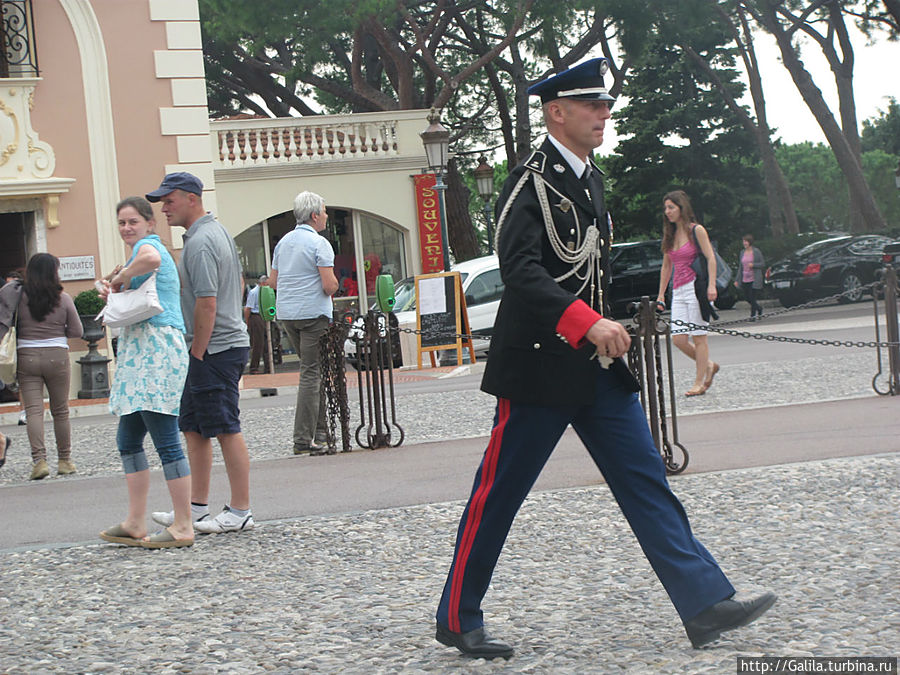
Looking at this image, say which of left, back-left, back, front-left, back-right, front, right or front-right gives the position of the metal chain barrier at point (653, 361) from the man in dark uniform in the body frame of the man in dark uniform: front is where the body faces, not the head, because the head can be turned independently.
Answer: left

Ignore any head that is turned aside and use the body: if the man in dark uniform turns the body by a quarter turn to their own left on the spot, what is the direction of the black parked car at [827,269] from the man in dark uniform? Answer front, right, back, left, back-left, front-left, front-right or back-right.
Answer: front

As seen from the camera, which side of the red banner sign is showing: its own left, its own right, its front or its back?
front

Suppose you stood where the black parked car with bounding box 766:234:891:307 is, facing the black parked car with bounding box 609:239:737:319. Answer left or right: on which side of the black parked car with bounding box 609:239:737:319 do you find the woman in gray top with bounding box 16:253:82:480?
left

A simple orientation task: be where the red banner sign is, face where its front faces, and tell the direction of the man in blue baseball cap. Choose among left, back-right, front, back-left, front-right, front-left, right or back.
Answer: front

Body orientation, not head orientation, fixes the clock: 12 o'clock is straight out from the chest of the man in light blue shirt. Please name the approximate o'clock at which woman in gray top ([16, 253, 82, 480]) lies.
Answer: The woman in gray top is roughly at 8 o'clock from the man in light blue shirt.

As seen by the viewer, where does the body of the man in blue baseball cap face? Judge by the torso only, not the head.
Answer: to the viewer's left

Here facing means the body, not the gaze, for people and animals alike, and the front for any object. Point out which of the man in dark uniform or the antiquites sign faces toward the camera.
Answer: the antiquites sign

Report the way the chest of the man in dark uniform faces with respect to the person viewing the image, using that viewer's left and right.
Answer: facing to the right of the viewer

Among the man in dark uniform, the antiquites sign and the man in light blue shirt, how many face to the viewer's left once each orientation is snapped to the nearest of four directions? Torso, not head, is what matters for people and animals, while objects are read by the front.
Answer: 0

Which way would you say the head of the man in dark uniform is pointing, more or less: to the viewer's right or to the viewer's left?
to the viewer's right

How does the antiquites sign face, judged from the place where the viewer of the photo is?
facing the viewer
